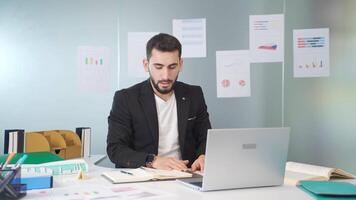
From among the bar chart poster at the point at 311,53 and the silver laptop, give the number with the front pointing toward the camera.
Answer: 1

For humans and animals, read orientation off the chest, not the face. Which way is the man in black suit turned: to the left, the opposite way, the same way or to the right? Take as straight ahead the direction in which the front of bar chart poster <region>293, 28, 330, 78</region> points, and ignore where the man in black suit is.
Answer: the same way

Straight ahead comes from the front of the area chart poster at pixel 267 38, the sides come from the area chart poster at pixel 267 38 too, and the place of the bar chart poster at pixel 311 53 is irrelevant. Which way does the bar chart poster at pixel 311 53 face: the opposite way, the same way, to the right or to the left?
the same way

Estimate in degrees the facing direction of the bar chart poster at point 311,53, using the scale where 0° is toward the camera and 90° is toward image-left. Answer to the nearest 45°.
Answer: approximately 0°

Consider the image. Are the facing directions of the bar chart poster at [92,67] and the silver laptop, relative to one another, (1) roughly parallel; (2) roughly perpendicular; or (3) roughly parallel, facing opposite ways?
roughly parallel, facing opposite ways

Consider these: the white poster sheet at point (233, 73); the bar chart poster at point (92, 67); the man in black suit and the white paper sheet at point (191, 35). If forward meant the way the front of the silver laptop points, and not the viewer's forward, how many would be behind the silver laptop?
0

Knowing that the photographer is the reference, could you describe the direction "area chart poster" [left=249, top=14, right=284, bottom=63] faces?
facing the viewer

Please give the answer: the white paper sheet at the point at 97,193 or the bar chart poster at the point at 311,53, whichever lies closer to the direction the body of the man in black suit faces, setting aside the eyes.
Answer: the white paper sheet

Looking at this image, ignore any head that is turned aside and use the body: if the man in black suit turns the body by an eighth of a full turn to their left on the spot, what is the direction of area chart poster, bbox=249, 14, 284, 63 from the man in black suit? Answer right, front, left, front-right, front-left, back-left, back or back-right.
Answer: left

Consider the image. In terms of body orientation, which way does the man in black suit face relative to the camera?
toward the camera

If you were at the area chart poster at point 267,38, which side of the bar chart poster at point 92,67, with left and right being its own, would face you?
left

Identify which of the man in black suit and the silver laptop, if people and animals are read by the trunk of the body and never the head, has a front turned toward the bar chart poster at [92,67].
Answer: the silver laptop

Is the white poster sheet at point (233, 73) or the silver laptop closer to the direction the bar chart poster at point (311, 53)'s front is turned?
the silver laptop

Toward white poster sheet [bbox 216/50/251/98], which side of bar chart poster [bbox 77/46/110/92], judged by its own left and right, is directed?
left

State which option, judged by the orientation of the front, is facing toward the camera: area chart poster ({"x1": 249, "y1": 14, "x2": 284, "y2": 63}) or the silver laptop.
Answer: the area chart poster

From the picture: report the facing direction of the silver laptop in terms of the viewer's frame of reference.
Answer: facing away from the viewer and to the left of the viewer

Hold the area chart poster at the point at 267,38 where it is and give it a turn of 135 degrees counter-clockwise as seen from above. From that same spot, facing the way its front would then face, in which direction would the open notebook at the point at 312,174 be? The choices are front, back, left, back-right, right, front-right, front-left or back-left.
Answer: back-right

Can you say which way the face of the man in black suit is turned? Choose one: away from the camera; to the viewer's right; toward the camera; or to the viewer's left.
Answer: toward the camera
